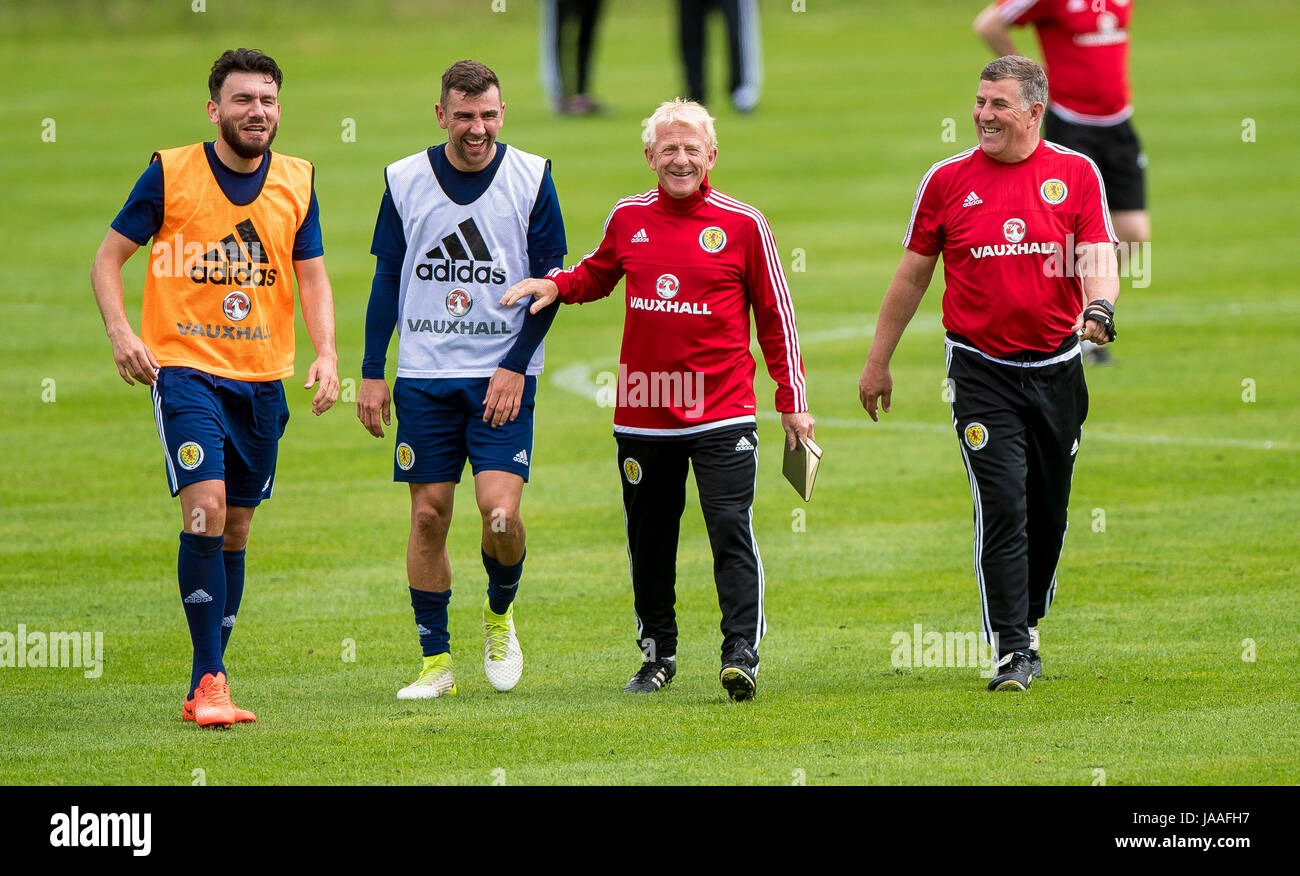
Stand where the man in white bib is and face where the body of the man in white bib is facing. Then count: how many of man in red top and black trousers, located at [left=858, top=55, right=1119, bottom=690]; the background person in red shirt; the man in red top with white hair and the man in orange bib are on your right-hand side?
1

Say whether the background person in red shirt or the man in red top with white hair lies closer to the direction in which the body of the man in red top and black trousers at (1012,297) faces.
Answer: the man in red top with white hair

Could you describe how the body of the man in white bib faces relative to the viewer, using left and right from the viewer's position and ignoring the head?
facing the viewer

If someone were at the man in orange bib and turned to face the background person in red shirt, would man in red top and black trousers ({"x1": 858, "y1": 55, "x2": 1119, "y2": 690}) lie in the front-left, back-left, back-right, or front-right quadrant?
front-right

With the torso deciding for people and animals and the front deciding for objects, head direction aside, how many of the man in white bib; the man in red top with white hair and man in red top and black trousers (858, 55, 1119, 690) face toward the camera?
3

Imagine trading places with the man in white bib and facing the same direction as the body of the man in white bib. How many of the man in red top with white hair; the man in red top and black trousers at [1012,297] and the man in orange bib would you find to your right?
1

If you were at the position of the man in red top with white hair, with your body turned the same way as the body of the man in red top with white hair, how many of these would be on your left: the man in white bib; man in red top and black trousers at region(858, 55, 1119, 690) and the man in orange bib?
1

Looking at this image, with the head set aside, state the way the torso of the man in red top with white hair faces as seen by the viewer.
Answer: toward the camera

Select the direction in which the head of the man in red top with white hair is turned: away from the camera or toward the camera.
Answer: toward the camera

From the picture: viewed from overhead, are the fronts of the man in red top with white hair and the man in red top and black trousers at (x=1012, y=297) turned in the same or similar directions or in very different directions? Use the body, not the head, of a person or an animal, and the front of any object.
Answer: same or similar directions

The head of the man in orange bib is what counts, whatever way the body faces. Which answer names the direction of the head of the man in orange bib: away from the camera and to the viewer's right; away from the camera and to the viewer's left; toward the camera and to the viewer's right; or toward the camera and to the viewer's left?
toward the camera and to the viewer's right

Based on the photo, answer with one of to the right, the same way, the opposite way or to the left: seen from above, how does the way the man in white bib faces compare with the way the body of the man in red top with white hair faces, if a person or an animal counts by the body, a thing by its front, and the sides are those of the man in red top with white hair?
the same way

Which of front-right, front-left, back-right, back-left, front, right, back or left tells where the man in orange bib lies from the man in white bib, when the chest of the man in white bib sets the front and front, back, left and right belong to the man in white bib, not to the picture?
right

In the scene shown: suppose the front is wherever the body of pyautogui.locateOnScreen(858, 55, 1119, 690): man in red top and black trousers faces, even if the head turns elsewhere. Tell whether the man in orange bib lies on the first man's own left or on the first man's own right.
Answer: on the first man's own right

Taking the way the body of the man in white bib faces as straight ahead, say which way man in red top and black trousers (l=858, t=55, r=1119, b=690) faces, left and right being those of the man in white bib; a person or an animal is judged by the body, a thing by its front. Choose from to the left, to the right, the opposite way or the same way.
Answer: the same way
